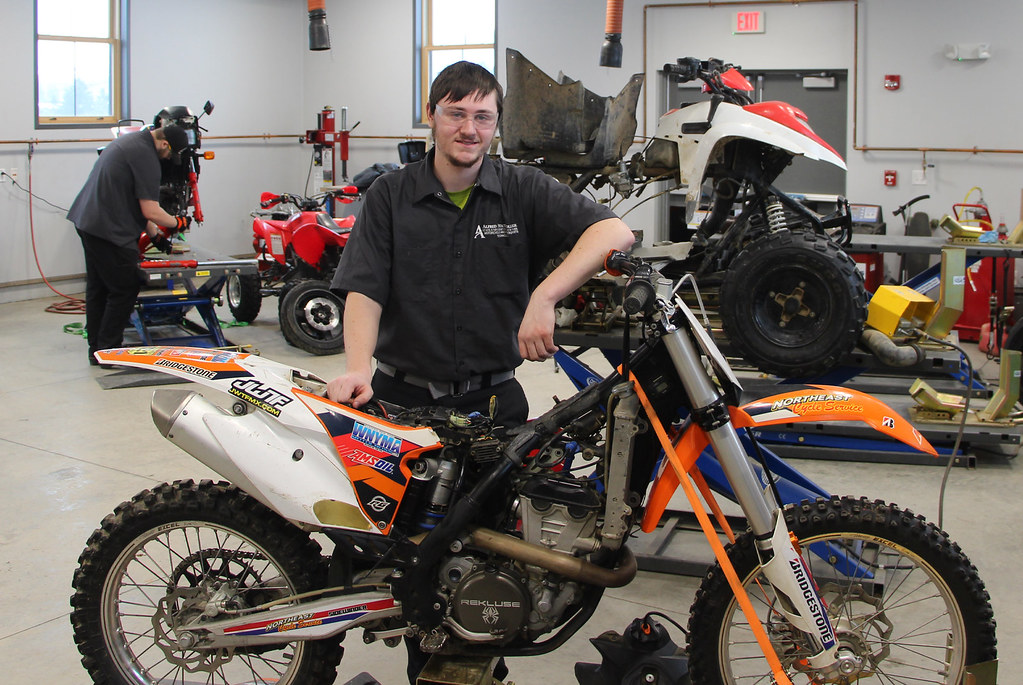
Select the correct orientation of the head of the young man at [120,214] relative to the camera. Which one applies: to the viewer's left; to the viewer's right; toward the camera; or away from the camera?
to the viewer's right

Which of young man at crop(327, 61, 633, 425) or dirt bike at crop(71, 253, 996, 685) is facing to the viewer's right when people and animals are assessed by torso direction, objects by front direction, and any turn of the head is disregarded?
the dirt bike

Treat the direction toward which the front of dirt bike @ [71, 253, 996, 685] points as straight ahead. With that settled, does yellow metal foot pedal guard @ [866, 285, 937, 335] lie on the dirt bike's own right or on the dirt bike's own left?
on the dirt bike's own left

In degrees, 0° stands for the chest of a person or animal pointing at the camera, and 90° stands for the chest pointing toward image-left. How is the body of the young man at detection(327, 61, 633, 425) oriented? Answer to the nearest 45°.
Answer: approximately 0°

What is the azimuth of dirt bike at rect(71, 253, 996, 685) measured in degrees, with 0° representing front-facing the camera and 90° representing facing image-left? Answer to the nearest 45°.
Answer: approximately 270°
